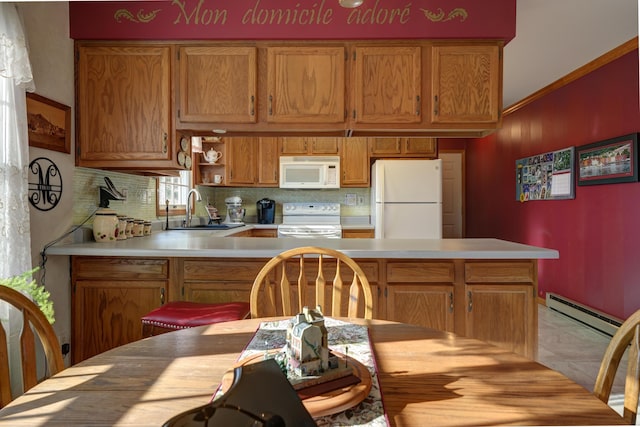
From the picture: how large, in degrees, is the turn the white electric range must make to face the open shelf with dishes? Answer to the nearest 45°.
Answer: approximately 90° to its right

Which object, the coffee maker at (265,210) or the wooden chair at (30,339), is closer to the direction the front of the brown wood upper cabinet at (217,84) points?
the wooden chair

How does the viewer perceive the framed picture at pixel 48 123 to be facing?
facing the viewer and to the right of the viewer

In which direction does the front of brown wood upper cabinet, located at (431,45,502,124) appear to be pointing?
toward the camera

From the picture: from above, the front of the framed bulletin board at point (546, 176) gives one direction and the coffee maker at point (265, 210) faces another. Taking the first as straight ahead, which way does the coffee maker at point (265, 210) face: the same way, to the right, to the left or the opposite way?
to the left

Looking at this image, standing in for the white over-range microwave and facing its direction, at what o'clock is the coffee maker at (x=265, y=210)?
The coffee maker is roughly at 4 o'clock from the white over-range microwave.

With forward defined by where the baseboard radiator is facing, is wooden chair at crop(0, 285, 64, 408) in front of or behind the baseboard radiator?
in front

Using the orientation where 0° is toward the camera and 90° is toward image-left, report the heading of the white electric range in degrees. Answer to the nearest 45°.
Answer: approximately 0°

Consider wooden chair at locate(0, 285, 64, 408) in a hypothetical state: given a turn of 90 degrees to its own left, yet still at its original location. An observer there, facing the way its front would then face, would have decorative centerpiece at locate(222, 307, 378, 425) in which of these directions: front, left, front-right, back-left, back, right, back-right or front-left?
right

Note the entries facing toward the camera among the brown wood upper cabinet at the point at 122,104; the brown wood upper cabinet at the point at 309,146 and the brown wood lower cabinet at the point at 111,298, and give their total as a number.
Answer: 3

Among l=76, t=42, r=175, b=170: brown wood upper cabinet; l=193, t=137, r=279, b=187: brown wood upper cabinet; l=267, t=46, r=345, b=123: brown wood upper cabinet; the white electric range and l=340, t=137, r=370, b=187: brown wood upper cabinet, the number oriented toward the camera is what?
5

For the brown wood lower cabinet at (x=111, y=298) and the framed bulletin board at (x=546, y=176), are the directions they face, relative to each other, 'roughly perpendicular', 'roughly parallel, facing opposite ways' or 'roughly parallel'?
roughly perpendicular

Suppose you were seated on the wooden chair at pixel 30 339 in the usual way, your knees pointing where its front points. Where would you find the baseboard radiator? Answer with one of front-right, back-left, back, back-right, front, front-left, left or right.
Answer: front-left

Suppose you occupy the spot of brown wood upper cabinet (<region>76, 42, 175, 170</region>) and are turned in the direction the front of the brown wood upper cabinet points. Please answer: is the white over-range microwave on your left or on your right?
on your left

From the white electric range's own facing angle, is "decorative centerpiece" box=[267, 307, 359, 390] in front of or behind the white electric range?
in front

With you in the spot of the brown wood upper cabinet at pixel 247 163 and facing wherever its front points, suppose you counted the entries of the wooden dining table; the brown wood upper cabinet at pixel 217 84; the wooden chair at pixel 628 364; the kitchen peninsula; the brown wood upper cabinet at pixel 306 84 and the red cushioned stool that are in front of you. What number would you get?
6

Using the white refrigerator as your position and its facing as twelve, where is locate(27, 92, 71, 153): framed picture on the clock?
The framed picture is roughly at 1 o'clock from the white refrigerator.

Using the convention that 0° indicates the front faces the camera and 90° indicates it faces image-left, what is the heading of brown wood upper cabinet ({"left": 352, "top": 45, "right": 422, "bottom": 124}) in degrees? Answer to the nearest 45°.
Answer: approximately 0°

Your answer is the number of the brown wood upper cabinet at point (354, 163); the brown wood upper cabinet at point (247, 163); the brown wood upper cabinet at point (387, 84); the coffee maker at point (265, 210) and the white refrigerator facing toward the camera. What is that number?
5

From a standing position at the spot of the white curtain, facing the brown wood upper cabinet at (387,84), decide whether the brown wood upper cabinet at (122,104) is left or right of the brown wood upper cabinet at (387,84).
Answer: left

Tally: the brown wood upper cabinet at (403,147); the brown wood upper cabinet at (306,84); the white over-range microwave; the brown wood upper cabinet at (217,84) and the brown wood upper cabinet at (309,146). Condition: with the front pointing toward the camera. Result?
5

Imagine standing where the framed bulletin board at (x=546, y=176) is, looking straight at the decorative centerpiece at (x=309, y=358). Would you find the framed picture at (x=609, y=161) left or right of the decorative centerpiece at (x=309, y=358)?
left
